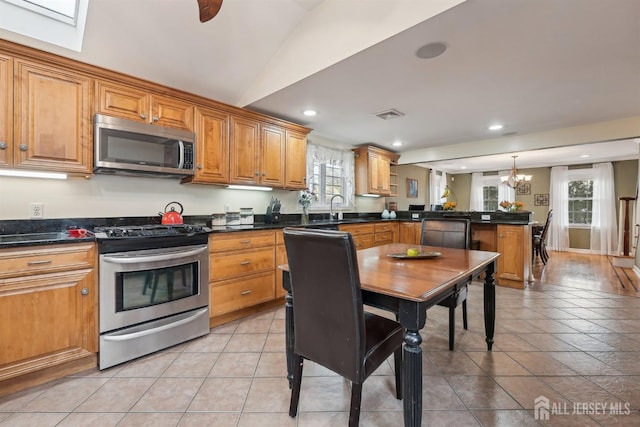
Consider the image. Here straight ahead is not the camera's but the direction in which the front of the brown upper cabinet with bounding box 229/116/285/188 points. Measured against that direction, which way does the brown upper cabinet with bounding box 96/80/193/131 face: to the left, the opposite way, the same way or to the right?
the same way

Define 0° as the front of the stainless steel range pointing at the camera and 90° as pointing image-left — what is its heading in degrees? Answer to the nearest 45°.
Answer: approximately 315°

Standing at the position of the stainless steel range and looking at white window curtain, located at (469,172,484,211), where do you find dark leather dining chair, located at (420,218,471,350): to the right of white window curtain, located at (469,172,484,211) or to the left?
right

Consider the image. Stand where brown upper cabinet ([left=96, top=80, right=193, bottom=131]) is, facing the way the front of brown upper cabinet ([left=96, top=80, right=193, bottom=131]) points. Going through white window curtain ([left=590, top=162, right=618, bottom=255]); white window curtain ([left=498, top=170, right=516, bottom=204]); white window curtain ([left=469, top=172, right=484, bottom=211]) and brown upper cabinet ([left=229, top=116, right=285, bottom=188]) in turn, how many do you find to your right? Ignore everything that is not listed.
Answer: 0

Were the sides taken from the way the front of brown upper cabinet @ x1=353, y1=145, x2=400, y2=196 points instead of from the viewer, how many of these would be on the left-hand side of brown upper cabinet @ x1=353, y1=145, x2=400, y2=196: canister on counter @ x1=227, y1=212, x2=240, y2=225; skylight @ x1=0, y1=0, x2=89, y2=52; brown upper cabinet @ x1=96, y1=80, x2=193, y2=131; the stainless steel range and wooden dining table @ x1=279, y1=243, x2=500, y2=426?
0

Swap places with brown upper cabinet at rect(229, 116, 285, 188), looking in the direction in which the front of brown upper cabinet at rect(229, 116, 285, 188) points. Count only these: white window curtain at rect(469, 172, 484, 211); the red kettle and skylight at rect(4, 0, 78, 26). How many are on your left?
1

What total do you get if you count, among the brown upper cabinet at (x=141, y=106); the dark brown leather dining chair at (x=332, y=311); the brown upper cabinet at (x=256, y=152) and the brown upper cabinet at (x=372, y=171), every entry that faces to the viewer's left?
0

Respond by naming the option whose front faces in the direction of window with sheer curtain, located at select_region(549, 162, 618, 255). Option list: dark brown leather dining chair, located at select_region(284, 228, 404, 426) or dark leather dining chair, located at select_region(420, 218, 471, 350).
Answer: dark brown leather dining chair, located at select_region(284, 228, 404, 426)

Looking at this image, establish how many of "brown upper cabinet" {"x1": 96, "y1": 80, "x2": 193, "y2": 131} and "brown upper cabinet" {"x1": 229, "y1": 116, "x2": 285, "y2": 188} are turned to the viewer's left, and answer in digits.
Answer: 0

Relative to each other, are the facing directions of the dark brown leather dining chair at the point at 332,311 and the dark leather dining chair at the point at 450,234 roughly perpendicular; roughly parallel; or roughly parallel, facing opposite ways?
roughly parallel, facing opposite ways

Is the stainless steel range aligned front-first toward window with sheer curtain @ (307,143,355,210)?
no

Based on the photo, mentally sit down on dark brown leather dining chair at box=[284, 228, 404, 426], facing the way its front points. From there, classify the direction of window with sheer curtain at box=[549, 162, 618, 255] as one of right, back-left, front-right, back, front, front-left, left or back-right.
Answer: front

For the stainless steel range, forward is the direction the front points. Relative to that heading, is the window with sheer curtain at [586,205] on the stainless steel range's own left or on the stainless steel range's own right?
on the stainless steel range's own left

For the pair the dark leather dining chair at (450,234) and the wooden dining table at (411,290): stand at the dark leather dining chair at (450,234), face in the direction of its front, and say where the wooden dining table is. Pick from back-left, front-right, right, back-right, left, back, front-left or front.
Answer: front-left

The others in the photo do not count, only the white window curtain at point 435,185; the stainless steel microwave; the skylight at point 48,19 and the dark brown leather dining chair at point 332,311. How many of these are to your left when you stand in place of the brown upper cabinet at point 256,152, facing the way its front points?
1

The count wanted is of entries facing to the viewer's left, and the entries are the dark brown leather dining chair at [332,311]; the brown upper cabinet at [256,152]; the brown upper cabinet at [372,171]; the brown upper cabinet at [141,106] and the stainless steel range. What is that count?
0

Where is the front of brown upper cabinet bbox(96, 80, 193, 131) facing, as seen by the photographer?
facing the viewer and to the right of the viewer
